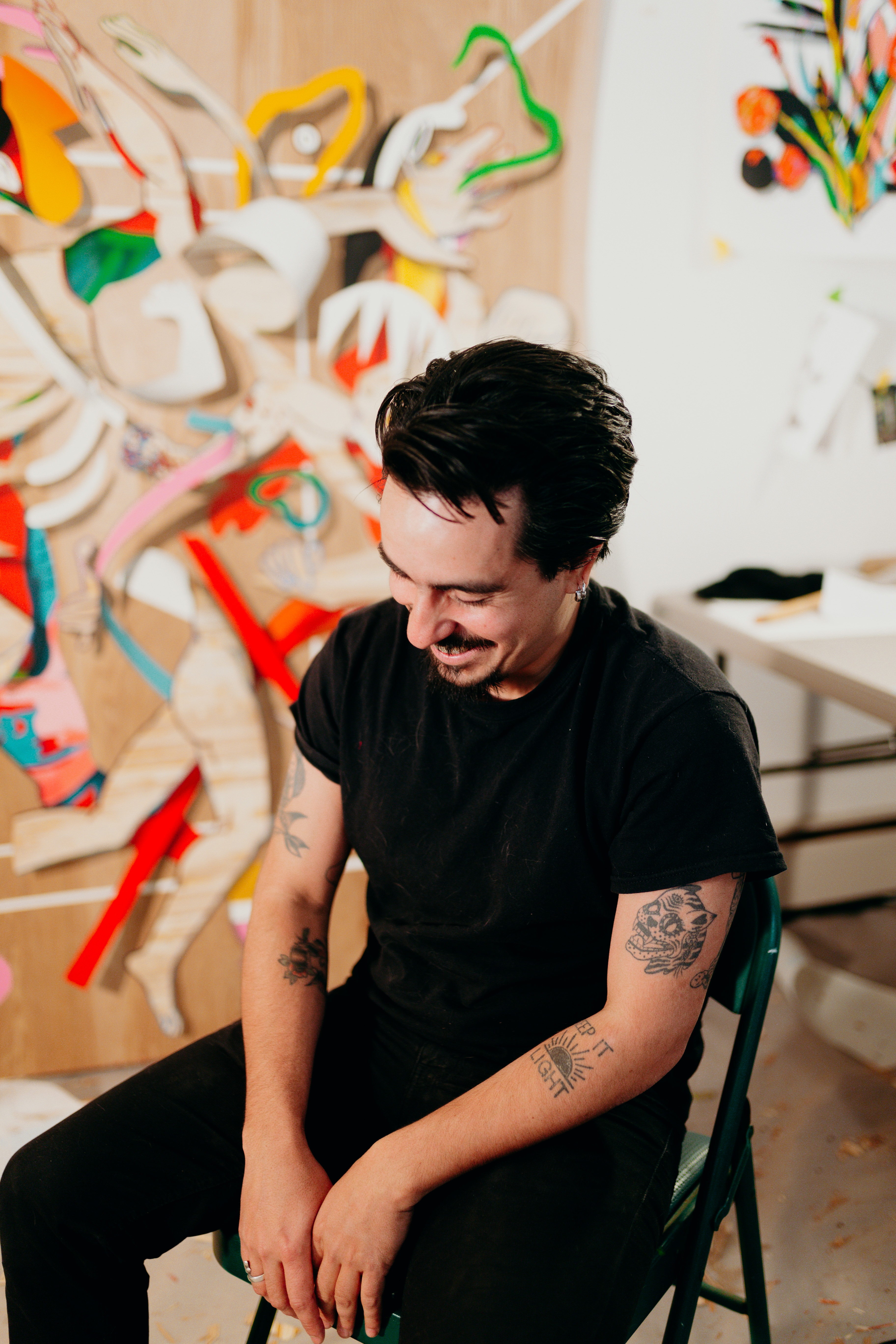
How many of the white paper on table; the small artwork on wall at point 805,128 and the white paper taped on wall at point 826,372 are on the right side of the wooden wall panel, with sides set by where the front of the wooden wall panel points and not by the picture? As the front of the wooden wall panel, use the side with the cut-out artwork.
0

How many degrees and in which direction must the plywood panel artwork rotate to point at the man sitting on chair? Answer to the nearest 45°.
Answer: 0° — it already faces them

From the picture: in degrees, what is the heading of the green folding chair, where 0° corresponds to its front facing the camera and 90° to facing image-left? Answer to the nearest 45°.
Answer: approximately 45°

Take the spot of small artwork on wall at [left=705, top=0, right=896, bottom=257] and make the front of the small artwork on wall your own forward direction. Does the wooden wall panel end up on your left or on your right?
on your right

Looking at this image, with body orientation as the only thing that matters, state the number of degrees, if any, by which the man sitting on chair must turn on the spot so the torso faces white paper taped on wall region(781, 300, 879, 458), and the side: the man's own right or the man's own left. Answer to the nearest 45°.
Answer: approximately 180°

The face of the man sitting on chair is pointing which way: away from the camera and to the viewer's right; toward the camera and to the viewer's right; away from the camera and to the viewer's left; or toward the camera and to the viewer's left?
toward the camera and to the viewer's left

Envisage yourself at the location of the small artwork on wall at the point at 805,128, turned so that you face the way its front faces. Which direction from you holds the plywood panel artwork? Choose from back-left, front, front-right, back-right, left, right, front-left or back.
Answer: front-right

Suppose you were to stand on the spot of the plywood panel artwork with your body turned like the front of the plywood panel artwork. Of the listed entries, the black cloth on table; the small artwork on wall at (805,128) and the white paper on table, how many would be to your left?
3

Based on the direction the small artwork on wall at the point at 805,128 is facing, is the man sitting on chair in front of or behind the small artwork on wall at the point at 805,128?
in front

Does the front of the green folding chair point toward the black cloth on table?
no

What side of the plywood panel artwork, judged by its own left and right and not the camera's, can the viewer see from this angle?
front

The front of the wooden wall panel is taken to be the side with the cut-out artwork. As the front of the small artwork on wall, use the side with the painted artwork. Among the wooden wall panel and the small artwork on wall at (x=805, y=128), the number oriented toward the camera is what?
2

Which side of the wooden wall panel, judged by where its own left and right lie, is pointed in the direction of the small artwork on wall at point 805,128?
left

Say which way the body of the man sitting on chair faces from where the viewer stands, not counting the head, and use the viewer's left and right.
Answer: facing the viewer and to the left of the viewer

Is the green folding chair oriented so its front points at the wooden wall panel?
no

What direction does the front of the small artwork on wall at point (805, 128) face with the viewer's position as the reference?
facing the viewer

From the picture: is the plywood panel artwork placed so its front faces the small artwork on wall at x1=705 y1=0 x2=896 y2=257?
no

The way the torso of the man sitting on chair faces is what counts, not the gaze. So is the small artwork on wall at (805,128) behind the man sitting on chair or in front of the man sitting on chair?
behind
